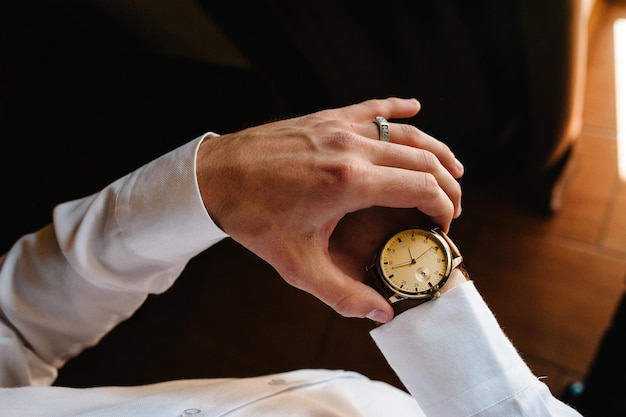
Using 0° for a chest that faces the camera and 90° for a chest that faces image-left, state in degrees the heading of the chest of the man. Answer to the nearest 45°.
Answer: approximately 180°
